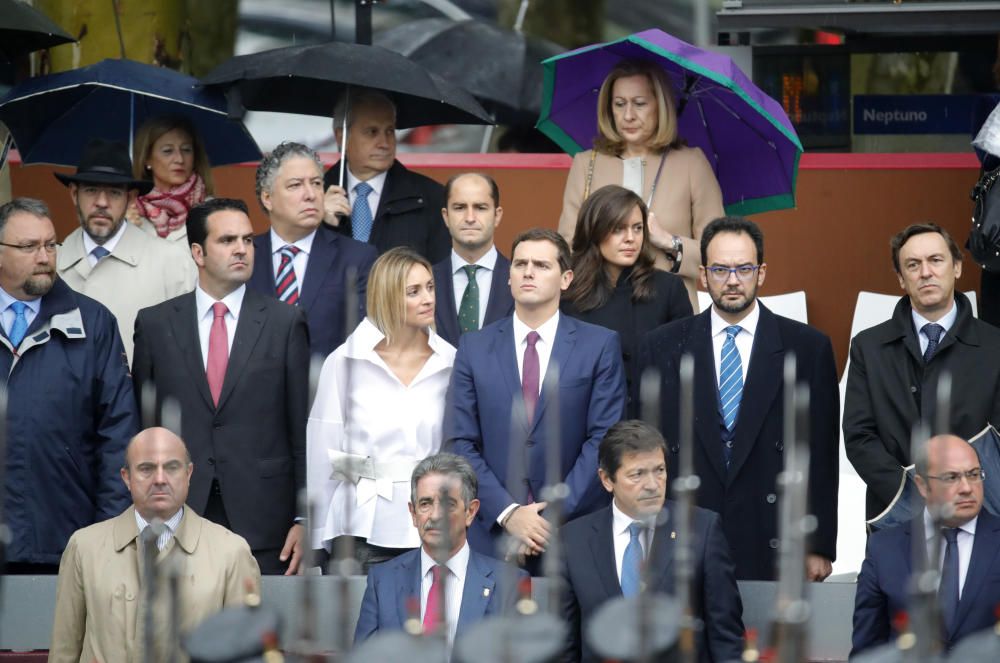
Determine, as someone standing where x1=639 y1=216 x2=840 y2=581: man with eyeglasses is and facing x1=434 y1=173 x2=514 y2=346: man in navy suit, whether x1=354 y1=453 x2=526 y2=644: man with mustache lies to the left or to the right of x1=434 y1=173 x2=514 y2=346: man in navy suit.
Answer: left

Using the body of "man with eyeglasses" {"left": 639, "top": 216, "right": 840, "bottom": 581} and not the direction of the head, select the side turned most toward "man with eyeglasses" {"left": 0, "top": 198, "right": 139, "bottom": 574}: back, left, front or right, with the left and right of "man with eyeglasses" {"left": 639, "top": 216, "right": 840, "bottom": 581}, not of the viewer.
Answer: right
